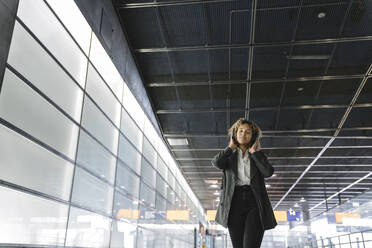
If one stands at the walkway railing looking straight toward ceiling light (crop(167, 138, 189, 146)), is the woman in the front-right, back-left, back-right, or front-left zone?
front-left

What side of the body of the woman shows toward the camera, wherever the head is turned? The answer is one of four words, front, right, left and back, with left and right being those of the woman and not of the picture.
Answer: front

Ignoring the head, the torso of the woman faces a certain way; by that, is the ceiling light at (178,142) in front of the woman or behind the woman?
behind

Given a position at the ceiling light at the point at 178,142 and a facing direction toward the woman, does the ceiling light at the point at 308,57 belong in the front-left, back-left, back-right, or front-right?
front-left

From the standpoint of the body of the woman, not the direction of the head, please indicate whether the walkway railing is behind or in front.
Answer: behind
